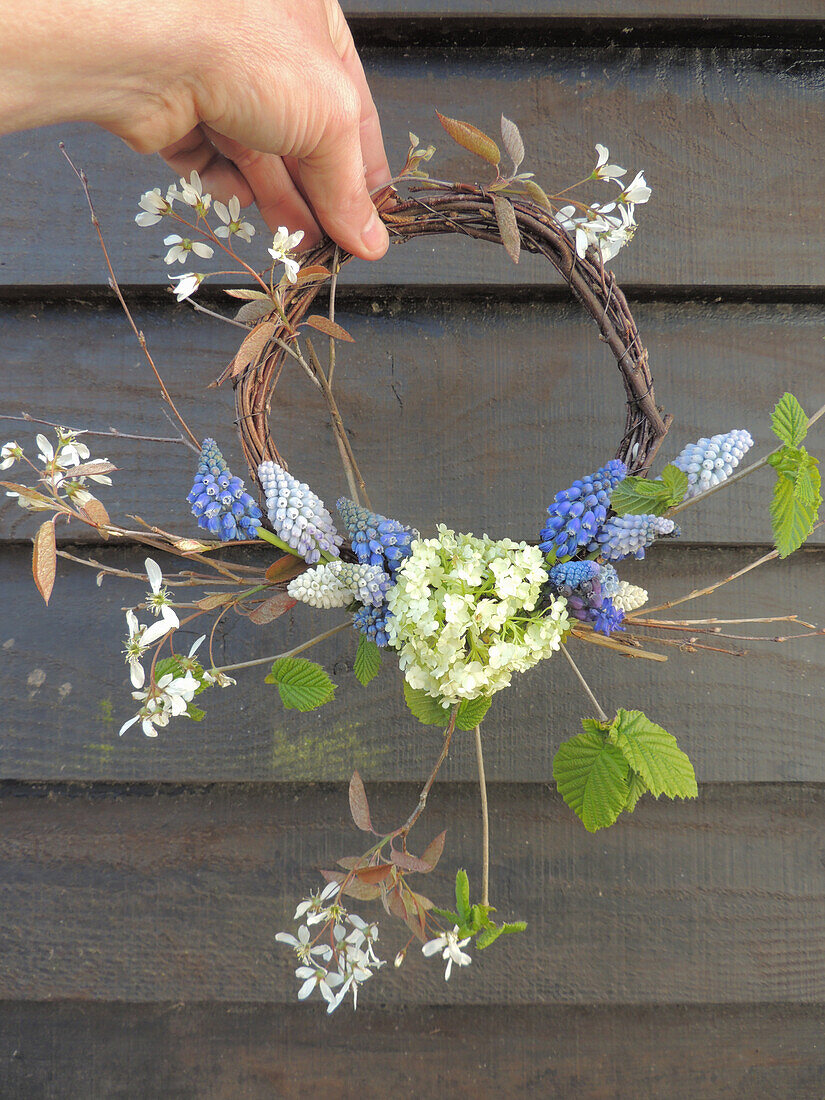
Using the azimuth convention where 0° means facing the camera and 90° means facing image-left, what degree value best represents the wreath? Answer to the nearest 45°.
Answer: approximately 0°
